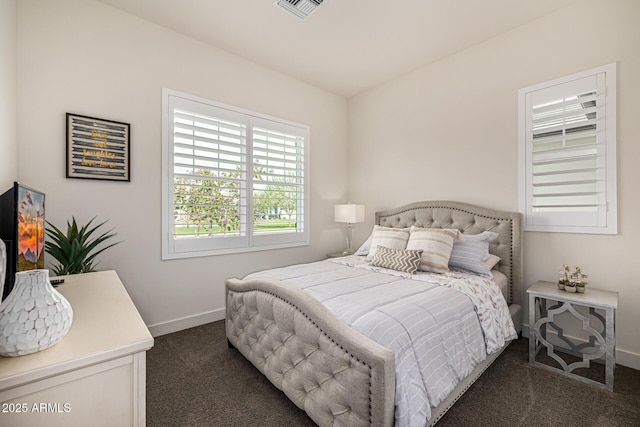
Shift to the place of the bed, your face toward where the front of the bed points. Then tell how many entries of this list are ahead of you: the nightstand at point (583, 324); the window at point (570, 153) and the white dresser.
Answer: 1

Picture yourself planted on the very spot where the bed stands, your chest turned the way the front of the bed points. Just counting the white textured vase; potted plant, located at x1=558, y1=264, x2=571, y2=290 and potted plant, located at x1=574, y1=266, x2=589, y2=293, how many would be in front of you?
1

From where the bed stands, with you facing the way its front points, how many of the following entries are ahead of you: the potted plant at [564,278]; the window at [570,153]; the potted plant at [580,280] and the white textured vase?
1

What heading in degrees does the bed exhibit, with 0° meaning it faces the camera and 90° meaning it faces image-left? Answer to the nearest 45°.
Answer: approximately 45°

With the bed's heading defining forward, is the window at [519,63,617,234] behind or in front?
behind

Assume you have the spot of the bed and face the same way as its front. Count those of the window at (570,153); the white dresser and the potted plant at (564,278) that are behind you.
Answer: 2

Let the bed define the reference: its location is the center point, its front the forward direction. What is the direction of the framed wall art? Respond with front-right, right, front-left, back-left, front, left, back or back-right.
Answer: front-right

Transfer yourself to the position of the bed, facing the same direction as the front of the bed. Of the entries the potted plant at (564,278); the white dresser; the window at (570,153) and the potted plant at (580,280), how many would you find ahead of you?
1

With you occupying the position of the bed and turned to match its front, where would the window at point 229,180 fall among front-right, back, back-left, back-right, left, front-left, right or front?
right

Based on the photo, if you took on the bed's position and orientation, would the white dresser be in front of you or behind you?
in front

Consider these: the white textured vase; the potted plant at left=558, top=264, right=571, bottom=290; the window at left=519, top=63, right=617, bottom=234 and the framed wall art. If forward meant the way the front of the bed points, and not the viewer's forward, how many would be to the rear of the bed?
2

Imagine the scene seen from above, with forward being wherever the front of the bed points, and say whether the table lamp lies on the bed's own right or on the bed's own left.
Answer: on the bed's own right

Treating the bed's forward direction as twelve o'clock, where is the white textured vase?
The white textured vase is roughly at 12 o'clock from the bed.
